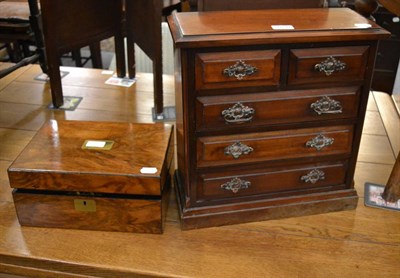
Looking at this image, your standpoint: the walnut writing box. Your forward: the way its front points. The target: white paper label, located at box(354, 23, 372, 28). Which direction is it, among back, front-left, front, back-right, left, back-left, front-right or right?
left

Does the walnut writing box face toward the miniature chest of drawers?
no

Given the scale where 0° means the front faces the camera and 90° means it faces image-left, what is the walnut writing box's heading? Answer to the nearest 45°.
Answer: approximately 0°

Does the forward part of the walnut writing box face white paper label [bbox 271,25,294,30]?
no
